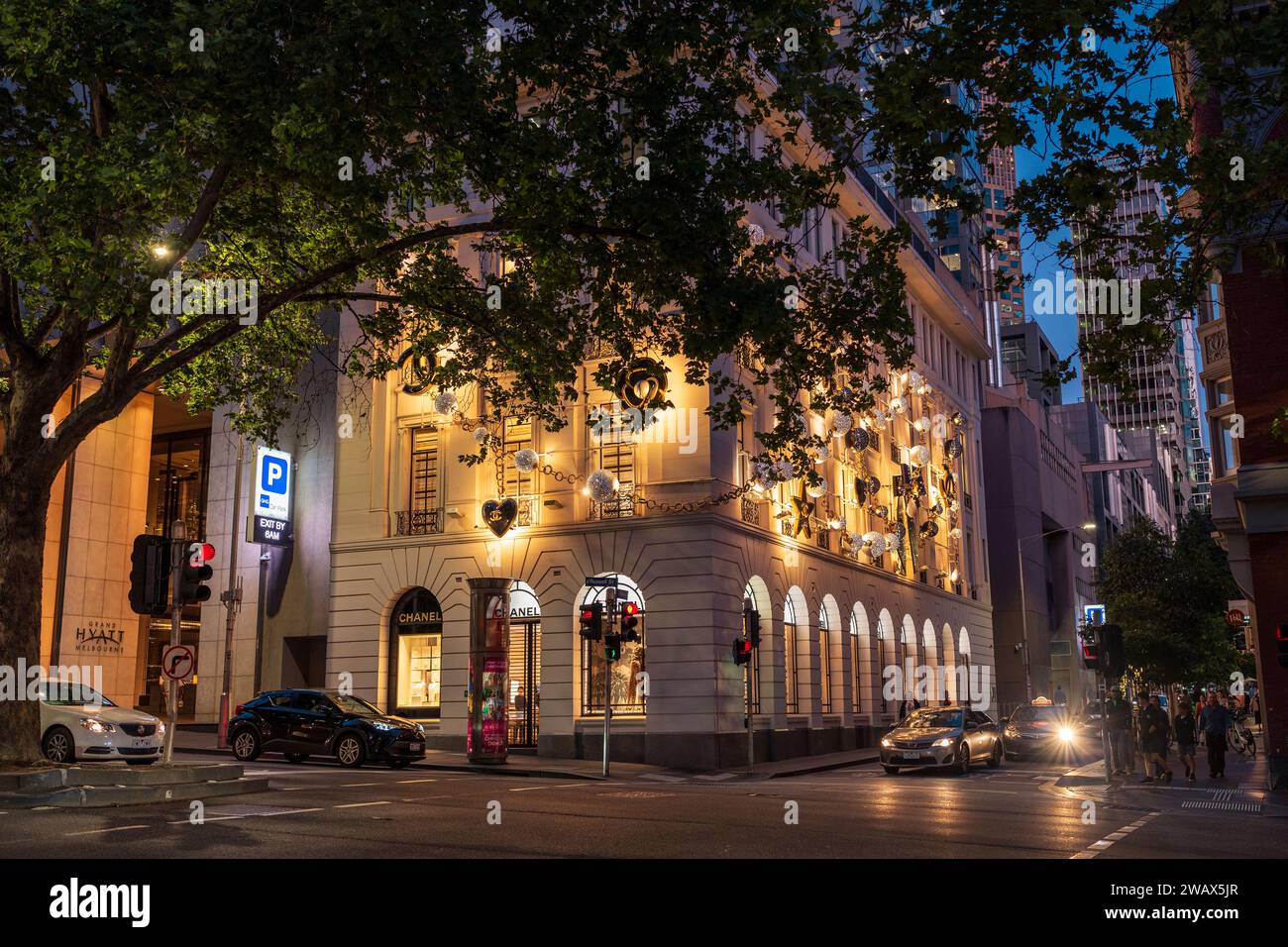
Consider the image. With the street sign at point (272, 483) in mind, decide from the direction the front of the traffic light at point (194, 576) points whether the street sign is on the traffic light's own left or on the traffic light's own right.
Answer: on the traffic light's own left

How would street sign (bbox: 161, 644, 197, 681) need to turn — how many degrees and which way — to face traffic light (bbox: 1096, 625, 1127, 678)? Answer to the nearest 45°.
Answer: approximately 90° to its left

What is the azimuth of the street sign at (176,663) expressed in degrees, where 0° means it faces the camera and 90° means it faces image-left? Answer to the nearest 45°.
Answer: approximately 0°

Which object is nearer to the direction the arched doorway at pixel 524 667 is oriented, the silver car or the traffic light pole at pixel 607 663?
the traffic light pole

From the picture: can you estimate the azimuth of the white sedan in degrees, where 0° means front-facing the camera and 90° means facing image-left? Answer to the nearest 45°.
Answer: approximately 315°
